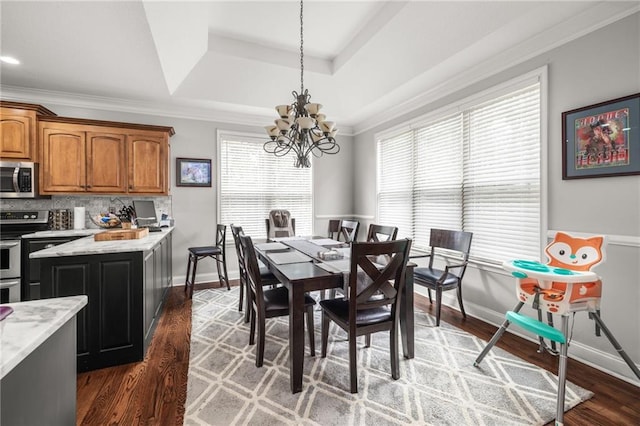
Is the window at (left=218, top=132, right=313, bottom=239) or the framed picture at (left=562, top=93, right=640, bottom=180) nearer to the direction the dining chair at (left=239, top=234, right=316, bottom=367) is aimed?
the framed picture

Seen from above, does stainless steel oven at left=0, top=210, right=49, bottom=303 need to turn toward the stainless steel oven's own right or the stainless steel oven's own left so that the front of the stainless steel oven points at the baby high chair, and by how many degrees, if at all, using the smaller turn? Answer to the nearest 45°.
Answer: approximately 45° to the stainless steel oven's own left

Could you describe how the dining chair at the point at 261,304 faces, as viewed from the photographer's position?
facing to the right of the viewer

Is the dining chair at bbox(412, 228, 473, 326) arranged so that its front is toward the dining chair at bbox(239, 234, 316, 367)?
yes

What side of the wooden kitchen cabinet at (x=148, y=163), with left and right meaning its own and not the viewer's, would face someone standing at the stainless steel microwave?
right

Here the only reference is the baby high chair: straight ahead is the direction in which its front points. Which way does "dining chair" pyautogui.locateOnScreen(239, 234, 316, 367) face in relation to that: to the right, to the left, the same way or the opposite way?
the opposite way
